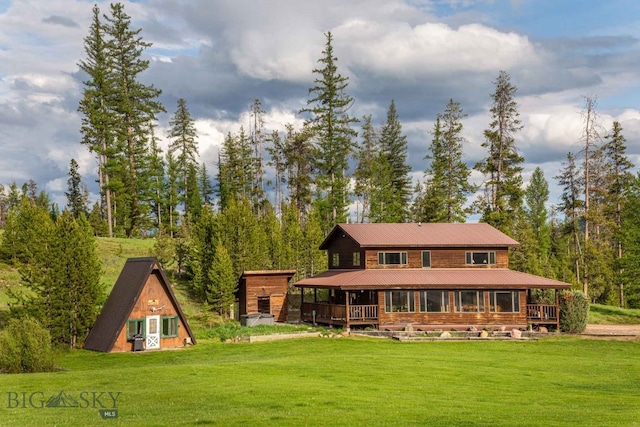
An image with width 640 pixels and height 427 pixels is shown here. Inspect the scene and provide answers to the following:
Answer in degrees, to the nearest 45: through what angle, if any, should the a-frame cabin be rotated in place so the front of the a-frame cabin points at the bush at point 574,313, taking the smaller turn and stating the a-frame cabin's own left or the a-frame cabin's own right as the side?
approximately 45° to the a-frame cabin's own left

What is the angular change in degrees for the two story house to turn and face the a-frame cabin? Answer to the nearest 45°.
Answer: approximately 45° to its right

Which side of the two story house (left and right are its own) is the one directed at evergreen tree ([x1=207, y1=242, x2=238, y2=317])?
right

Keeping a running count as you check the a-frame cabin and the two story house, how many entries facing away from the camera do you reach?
0

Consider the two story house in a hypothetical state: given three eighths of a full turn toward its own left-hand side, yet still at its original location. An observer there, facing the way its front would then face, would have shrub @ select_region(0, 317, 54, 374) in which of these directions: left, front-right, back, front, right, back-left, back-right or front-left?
back

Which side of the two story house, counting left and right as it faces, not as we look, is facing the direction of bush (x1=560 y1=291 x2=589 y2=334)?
left

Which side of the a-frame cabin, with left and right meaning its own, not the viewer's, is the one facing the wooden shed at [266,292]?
left

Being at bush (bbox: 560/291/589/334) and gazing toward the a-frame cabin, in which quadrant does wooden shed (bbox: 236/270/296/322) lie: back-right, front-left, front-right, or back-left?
front-right

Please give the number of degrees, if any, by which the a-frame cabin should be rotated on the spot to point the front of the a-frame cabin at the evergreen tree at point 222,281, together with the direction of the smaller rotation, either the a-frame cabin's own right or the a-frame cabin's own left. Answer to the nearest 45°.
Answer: approximately 90° to the a-frame cabin's own left

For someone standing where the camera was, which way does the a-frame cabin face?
facing the viewer and to the right of the viewer

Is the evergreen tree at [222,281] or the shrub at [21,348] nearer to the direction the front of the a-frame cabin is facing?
the shrub

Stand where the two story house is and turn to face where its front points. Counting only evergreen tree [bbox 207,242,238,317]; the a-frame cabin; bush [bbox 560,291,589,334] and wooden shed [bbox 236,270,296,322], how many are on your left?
1

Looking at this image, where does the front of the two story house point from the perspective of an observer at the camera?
facing the viewer
